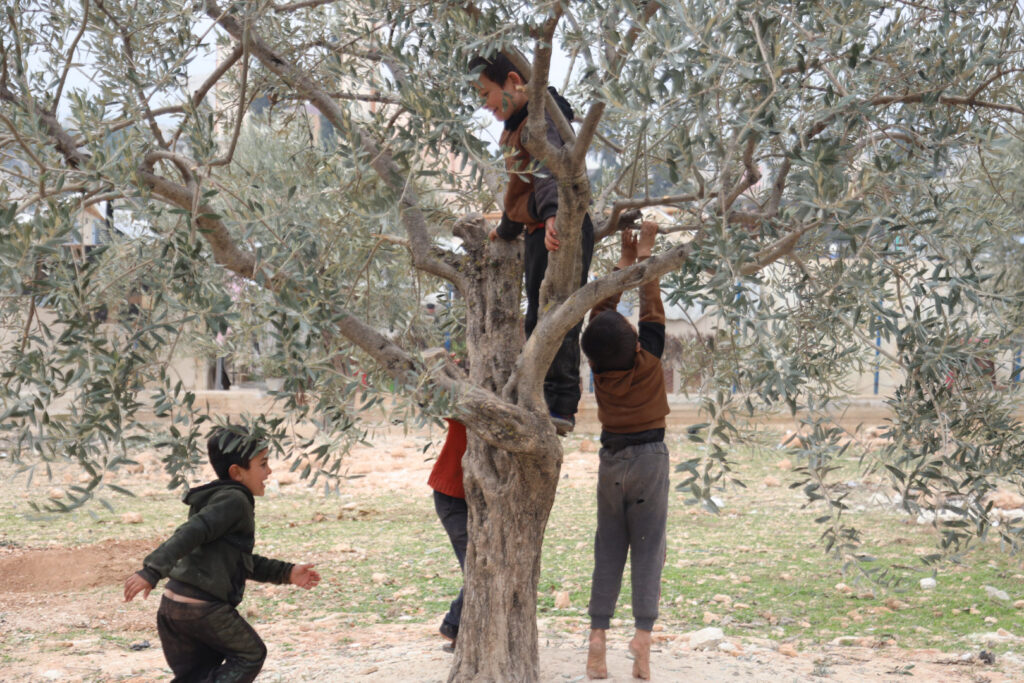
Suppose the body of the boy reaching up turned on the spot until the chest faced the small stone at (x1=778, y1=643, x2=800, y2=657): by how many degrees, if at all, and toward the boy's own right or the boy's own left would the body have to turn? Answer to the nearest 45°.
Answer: approximately 45° to the boy's own right

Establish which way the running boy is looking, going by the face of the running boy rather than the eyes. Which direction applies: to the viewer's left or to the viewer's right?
to the viewer's right

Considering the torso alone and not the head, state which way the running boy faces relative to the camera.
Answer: to the viewer's right

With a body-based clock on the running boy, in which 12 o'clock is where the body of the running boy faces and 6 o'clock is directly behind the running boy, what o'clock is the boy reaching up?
The boy reaching up is roughly at 12 o'clock from the running boy.

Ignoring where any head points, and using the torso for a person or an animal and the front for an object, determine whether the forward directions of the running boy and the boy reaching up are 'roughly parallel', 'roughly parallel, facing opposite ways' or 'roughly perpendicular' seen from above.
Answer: roughly perpendicular

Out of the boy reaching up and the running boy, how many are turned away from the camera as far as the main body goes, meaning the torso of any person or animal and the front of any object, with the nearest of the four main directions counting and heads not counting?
1

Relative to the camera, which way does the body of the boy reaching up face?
away from the camera
